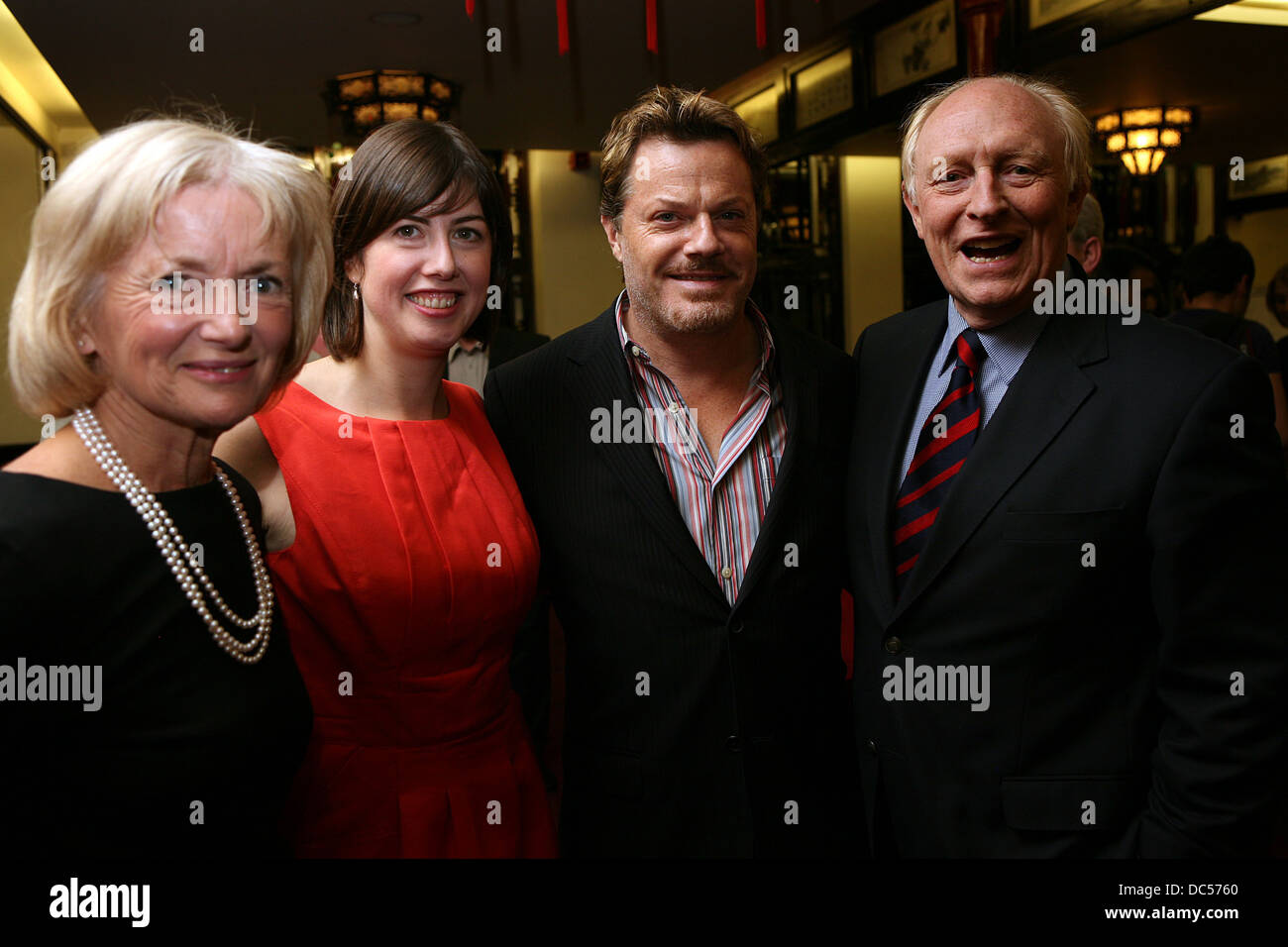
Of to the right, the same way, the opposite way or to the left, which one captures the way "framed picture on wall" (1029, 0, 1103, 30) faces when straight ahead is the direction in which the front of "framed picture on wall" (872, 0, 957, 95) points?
the same way

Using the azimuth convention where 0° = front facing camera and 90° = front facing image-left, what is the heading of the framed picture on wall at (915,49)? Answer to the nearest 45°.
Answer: approximately 45°

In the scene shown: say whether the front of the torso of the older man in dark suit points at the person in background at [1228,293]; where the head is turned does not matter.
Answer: no

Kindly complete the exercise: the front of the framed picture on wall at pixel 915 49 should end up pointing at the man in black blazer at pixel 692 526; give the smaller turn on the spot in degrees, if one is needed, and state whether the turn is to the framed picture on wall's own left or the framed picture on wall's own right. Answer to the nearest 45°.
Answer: approximately 45° to the framed picture on wall's own left

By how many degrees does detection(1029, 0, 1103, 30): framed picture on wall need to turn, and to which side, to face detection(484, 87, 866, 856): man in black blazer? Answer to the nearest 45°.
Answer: approximately 45° to its left

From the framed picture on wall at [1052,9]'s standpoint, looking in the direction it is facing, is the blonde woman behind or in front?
in front

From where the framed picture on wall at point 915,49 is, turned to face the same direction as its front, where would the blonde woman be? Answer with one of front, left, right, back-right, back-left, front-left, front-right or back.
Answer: front-left

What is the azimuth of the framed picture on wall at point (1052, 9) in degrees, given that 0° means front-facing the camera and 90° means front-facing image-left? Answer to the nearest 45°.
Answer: approximately 45°

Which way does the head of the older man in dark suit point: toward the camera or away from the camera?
toward the camera

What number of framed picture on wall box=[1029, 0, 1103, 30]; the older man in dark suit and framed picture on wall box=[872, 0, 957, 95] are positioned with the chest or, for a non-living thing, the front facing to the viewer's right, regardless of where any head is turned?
0

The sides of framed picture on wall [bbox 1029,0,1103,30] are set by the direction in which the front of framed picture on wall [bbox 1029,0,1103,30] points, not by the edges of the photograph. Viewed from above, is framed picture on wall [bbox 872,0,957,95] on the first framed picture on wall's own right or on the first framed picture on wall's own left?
on the first framed picture on wall's own right

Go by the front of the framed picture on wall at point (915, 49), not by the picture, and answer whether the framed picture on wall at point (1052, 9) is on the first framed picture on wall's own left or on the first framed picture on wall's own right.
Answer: on the first framed picture on wall's own left

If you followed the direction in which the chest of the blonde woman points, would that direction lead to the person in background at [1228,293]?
no

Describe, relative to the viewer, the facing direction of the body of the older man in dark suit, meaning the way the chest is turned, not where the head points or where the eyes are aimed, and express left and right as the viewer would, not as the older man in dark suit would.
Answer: facing the viewer and to the left of the viewer

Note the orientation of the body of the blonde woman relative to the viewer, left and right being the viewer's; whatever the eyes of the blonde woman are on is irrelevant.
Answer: facing the viewer and to the right of the viewer
